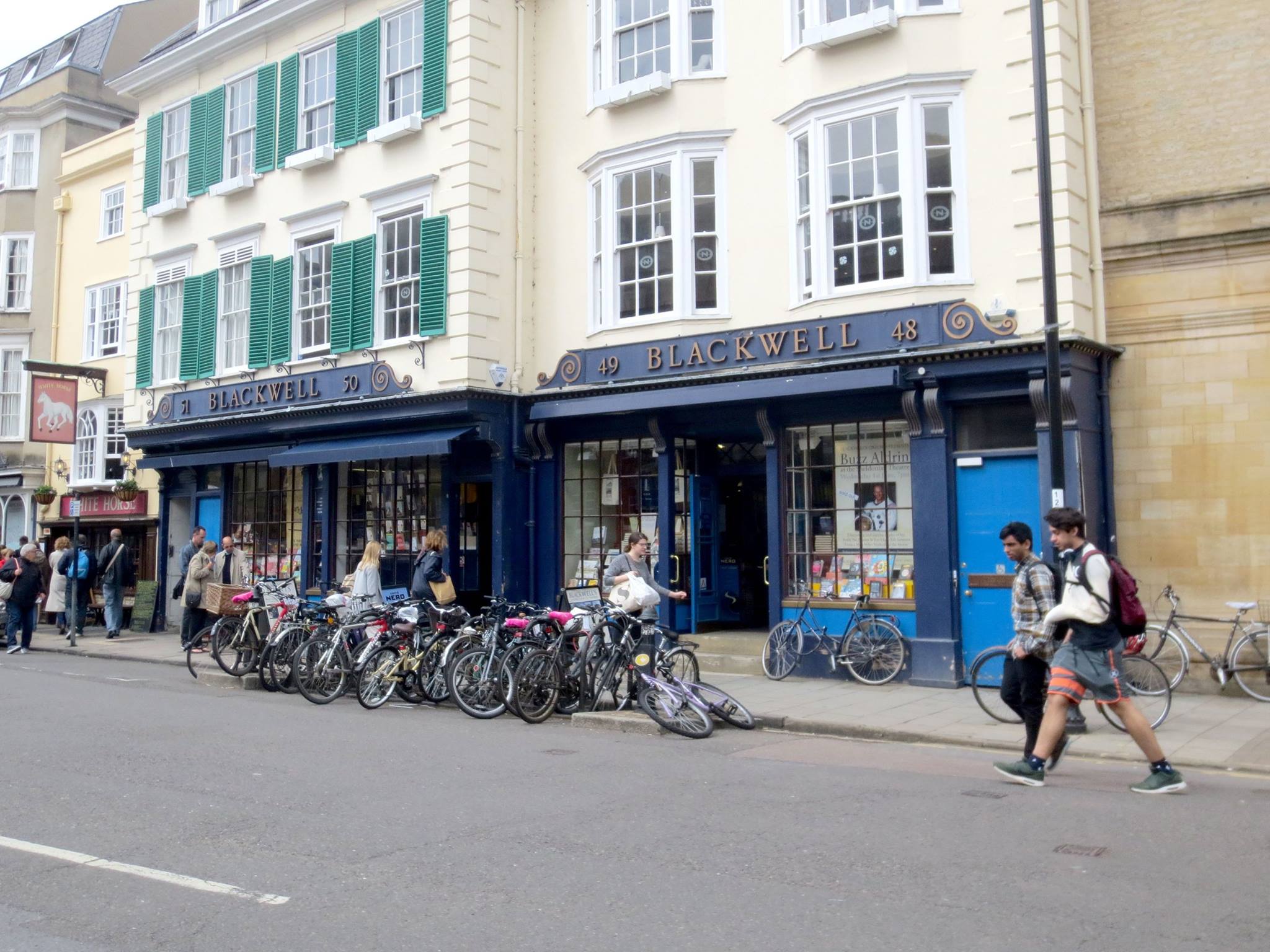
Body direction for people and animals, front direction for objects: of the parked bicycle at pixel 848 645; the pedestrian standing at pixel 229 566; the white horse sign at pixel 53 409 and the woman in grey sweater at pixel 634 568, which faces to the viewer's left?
the parked bicycle

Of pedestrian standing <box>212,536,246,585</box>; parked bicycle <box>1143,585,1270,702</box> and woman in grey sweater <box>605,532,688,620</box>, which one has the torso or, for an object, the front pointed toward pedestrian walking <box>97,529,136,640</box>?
the parked bicycle

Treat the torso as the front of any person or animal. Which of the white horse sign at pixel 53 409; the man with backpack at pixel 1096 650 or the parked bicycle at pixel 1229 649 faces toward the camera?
the white horse sign

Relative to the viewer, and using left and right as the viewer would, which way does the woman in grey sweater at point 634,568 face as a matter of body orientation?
facing the viewer and to the right of the viewer

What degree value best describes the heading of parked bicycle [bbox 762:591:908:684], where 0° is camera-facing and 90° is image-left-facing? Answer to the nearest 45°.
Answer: approximately 90°

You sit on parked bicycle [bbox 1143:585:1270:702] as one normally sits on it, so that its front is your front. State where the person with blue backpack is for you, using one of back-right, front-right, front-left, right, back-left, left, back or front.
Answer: front

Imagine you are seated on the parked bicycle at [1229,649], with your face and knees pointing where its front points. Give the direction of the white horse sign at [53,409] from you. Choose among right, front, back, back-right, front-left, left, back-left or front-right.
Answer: front

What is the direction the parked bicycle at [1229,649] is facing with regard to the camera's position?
facing to the left of the viewer

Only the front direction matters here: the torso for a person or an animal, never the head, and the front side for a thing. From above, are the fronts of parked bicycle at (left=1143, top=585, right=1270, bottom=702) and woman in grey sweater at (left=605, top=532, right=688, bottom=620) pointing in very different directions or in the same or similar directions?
very different directions

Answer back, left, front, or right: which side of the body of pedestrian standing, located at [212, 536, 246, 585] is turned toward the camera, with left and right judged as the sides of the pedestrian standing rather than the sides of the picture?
front

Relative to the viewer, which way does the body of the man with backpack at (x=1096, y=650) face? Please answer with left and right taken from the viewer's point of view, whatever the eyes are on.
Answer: facing to the left of the viewer

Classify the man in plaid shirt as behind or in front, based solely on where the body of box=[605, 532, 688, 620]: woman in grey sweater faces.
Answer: in front
